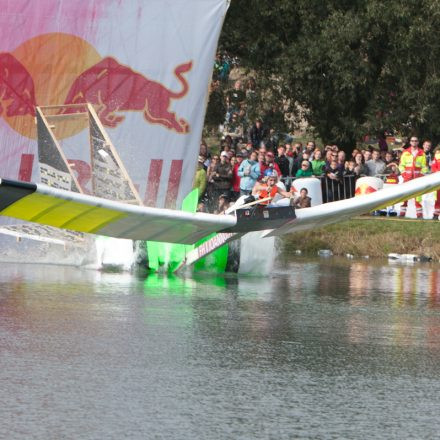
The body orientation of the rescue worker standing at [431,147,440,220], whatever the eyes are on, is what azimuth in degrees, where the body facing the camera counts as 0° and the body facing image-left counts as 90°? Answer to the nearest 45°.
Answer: approximately 0°

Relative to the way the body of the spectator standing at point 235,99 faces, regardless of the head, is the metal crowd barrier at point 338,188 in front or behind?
in front

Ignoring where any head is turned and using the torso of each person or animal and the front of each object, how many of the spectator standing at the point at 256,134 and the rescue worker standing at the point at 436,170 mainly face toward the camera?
2

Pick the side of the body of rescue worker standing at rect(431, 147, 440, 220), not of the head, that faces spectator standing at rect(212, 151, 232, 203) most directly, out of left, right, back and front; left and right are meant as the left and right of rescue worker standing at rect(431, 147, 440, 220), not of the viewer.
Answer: right

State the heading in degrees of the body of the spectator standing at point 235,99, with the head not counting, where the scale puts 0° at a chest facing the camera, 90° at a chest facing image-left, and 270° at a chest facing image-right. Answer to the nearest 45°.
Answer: approximately 0°

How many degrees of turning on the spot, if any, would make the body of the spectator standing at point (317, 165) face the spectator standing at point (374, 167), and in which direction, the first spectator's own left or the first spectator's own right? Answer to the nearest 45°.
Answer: approximately 90° to the first spectator's own left

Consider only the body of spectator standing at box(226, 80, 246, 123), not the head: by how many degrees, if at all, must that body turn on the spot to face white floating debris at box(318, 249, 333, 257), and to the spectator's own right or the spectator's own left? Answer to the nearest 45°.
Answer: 0° — they already face it
